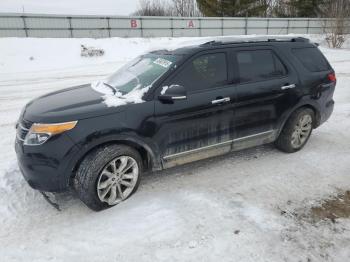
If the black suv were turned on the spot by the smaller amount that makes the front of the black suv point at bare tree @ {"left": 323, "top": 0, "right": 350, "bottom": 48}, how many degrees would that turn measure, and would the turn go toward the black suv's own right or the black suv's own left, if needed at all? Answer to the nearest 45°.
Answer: approximately 180°

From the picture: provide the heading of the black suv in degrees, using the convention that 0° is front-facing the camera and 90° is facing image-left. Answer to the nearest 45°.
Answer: approximately 45°

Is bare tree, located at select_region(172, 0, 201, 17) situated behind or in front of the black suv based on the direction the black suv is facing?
behind

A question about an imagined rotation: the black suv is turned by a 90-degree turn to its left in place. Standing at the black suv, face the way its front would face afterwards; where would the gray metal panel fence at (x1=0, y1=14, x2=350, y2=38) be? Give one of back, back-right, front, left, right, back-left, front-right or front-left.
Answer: back-left
